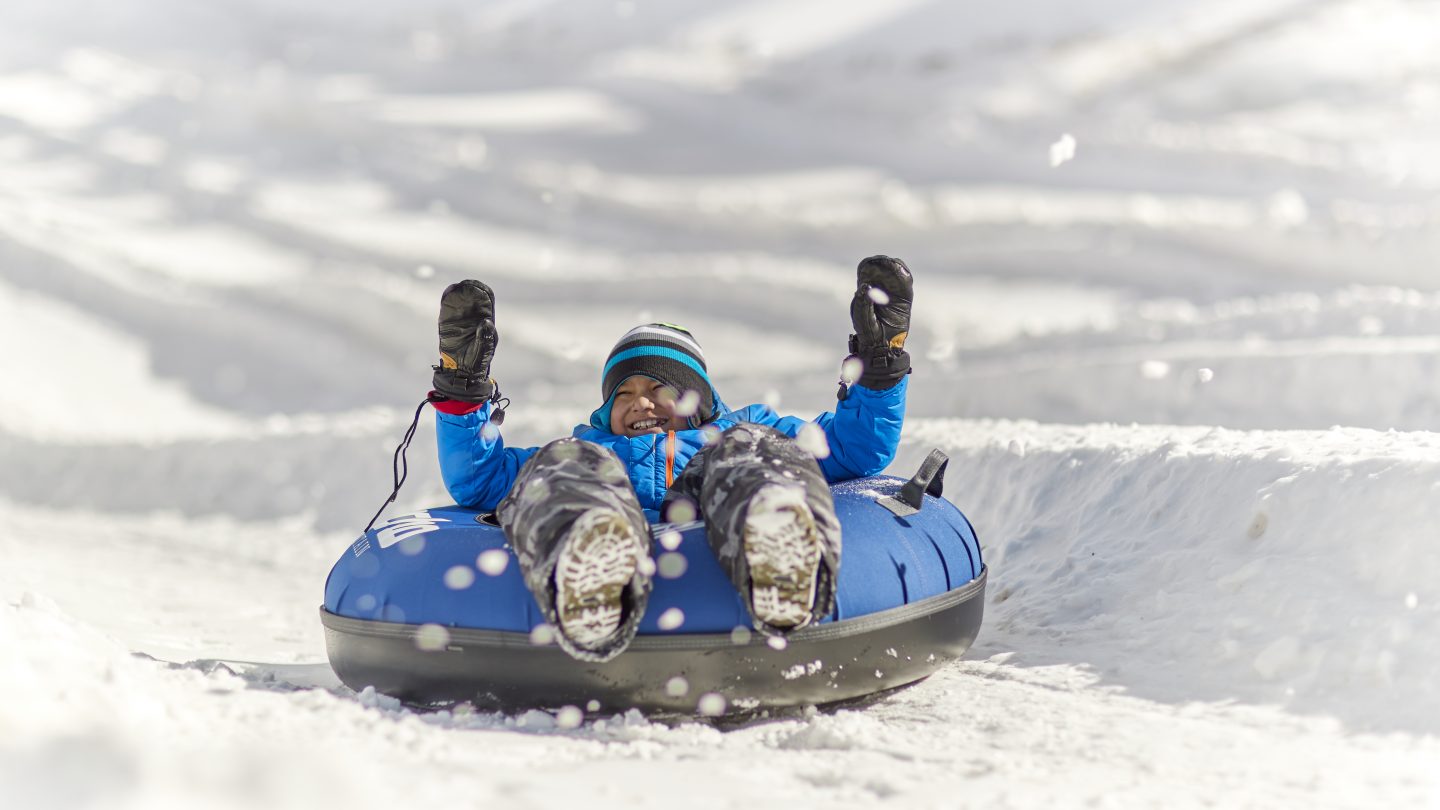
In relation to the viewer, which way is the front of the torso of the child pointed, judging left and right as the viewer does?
facing the viewer
